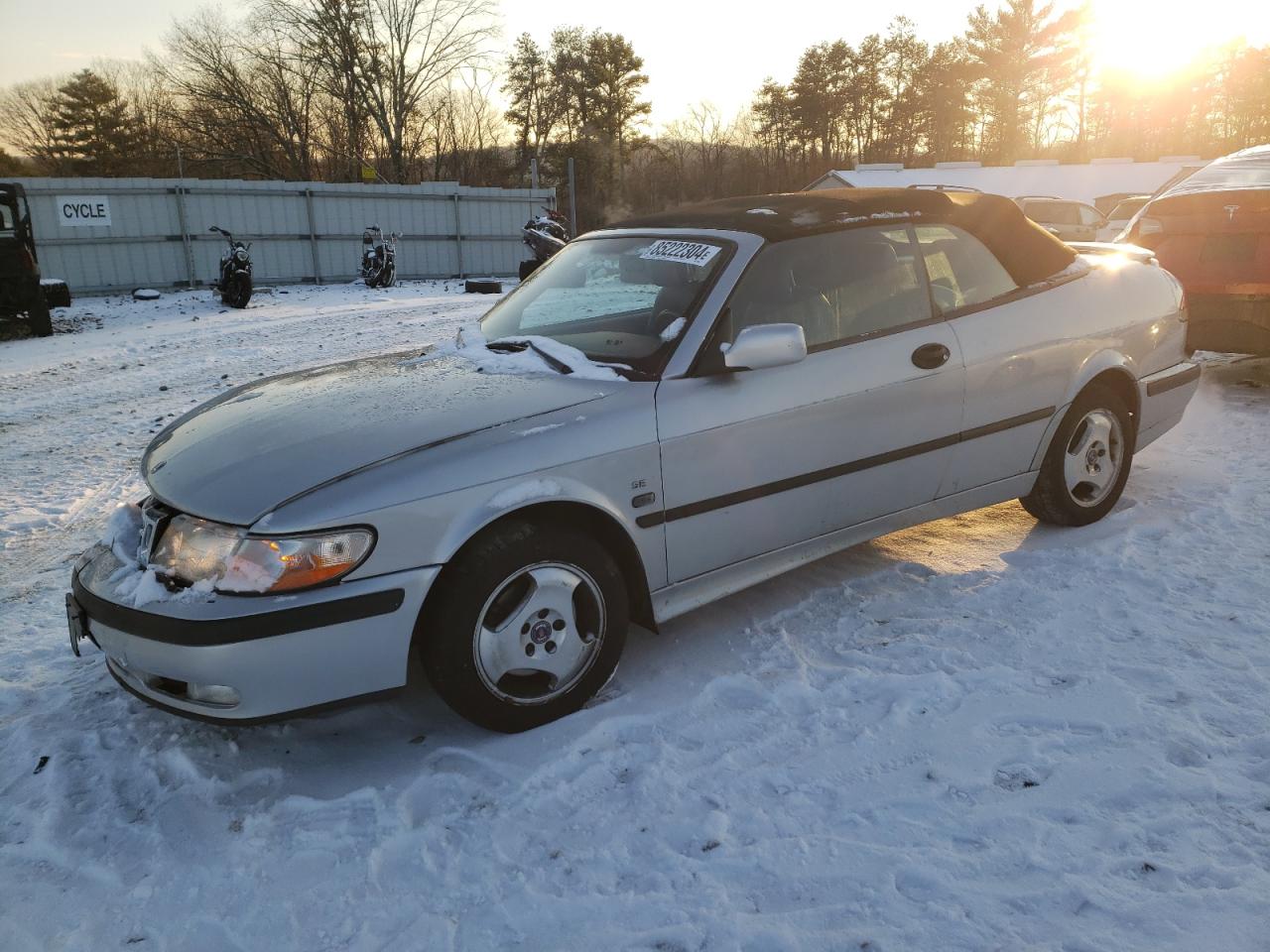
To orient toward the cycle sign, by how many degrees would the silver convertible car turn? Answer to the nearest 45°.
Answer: approximately 90° to its right

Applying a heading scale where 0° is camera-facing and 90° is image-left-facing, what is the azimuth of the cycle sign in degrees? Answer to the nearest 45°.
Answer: approximately 0°

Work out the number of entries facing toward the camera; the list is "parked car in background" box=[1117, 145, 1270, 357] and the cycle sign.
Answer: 1

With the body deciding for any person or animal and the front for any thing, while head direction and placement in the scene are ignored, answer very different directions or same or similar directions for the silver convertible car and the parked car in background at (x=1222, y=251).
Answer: very different directions

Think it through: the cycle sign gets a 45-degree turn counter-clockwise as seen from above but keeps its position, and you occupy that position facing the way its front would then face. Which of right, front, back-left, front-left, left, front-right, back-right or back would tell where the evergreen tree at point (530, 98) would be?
left

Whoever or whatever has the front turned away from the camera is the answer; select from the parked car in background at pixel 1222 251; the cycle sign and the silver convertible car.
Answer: the parked car in background

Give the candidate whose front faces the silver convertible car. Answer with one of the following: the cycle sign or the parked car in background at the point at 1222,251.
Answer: the cycle sign

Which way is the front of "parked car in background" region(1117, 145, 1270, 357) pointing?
away from the camera

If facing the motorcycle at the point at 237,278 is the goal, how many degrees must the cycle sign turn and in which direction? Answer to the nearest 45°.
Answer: approximately 45° to its left

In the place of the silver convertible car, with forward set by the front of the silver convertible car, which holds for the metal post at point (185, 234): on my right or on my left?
on my right

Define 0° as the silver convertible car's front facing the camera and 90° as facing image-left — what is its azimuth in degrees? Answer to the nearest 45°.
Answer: approximately 45°

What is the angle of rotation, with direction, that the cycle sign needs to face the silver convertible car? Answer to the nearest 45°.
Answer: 0° — it already faces it

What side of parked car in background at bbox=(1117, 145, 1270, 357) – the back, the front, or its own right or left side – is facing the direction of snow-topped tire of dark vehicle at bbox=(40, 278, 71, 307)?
left
